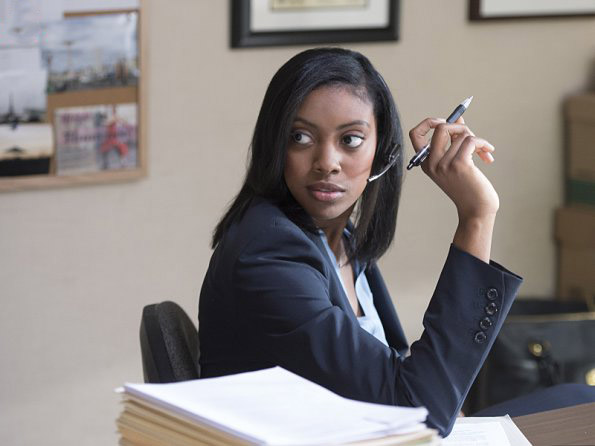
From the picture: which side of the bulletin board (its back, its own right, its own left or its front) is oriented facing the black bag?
left

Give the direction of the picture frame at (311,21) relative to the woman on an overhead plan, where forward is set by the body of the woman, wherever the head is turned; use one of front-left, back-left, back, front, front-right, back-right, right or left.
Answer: back-left

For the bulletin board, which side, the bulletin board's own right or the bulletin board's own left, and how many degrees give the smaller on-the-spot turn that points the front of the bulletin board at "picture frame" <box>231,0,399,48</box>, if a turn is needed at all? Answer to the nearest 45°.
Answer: approximately 90° to the bulletin board's own left

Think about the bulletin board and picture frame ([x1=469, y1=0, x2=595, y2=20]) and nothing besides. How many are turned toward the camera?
2

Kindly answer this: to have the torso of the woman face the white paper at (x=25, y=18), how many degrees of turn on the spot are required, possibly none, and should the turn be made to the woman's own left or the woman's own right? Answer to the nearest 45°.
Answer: approximately 180°

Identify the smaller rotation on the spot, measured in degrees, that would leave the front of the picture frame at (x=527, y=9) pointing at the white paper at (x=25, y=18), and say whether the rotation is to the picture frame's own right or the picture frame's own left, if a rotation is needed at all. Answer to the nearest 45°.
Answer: approximately 45° to the picture frame's own right

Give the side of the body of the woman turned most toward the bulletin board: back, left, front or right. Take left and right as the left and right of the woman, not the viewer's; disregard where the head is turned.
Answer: back
